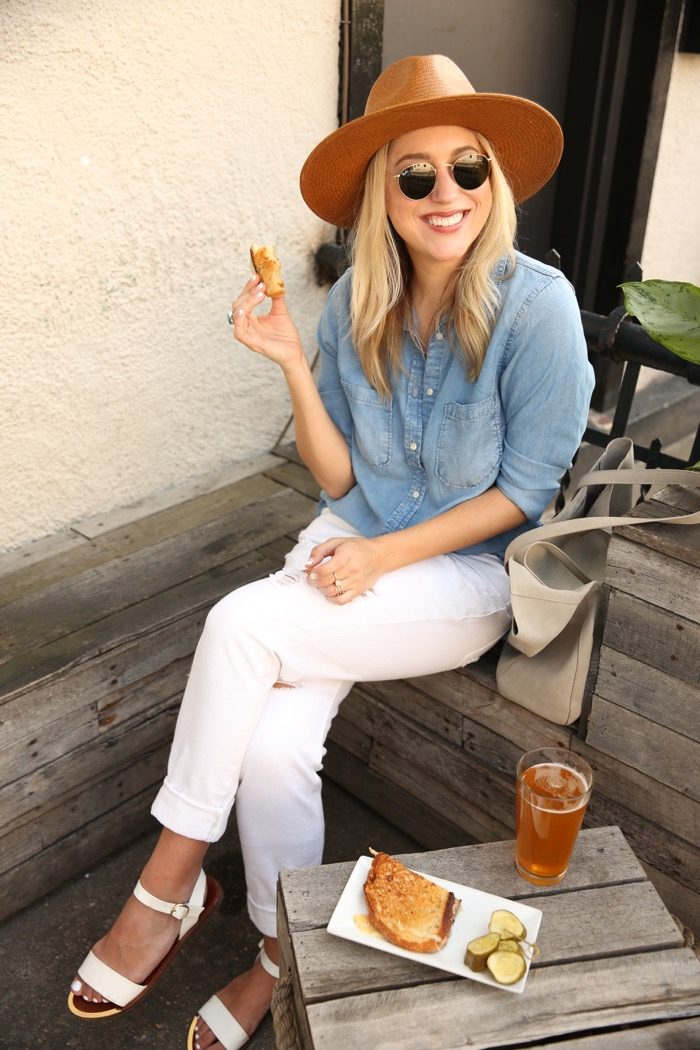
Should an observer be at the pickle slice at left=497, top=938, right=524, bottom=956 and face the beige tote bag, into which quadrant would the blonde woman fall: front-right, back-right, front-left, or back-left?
front-left

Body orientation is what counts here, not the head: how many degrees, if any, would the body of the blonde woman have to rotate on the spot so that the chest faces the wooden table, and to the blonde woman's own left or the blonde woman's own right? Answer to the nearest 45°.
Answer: approximately 45° to the blonde woman's own left

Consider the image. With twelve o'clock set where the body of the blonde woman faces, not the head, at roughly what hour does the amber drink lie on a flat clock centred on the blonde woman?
The amber drink is roughly at 10 o'clock from the blonde woman.

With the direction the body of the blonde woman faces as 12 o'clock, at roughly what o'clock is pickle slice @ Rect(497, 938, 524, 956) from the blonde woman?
The pickle slice is roughly at 10 o'clock from the blonde woman.

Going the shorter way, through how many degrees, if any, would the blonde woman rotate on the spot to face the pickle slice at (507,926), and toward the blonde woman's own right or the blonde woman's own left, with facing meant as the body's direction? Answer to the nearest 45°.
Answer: approximately 45° to the blonde woman's own left

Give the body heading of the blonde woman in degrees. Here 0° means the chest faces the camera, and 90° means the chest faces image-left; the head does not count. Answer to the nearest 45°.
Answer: approximately 45°

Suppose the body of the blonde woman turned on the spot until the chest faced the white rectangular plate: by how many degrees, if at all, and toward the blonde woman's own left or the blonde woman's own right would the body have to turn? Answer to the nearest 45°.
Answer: approximately 45° to the blonde woman's own left
